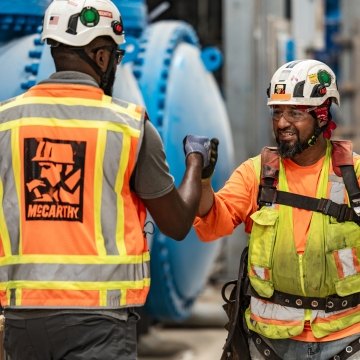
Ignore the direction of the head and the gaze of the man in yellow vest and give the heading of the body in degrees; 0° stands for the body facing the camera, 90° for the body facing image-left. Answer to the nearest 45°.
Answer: approximately 0°

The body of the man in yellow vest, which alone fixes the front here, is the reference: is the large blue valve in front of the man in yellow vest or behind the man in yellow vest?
behind

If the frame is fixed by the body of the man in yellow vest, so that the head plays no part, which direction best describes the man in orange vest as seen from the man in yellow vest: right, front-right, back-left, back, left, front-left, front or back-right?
front-right

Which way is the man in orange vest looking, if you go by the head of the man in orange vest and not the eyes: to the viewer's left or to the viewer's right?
to the viewer's right

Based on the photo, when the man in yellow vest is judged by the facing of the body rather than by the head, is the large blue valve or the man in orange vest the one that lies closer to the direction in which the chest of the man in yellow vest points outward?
the man in orange vest
